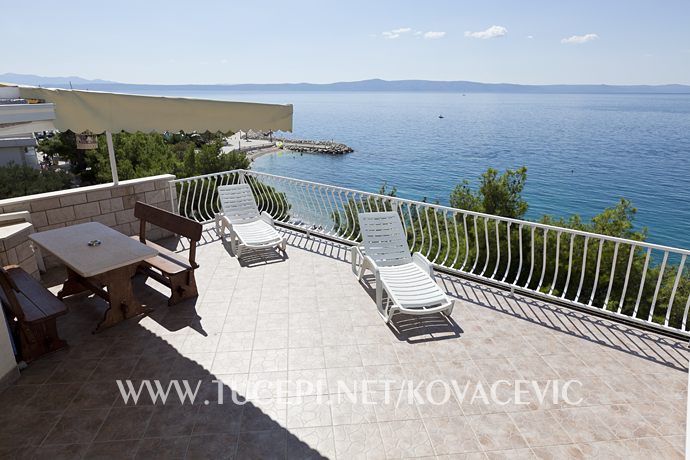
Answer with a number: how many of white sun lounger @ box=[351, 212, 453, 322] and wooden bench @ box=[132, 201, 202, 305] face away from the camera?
0

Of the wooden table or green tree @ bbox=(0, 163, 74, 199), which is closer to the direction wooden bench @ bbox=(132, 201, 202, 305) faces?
the wooden table

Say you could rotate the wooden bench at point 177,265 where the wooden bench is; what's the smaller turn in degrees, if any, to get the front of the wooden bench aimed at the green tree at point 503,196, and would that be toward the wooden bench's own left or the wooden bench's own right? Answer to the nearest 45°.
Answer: approximately 180°

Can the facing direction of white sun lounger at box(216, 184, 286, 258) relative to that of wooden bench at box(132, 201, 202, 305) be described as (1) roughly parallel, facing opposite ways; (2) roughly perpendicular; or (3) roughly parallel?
roughly perpendicular

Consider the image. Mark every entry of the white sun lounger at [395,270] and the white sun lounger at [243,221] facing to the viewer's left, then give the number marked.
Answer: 0

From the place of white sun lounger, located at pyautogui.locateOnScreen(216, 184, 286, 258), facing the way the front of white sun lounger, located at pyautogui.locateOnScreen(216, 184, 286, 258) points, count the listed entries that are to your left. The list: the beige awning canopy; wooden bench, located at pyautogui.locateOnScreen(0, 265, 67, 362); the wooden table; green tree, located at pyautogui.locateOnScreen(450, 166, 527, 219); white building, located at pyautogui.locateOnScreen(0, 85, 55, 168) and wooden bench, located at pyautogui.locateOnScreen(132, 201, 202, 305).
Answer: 1

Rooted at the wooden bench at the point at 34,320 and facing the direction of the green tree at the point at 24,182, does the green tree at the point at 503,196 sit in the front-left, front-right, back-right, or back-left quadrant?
front-right

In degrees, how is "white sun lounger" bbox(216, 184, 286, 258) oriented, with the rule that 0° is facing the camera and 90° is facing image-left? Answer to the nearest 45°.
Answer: approximately 315°

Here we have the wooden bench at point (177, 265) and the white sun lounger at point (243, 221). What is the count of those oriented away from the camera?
0

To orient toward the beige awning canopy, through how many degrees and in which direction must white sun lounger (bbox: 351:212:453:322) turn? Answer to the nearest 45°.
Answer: approximately 135° to its right

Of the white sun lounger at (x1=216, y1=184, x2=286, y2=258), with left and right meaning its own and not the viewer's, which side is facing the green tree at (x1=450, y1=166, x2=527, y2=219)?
left

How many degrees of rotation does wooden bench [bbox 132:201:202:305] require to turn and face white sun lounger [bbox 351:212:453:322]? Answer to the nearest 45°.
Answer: approximately 135° to its left
